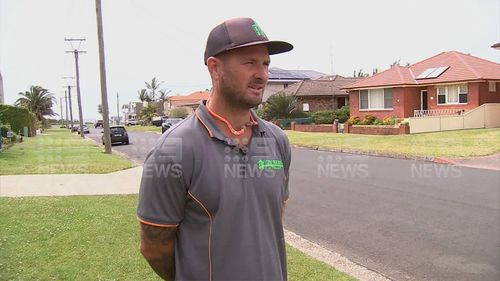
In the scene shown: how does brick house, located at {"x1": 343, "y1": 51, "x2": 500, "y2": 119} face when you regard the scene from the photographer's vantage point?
facing the viewer and to the left of the viewer

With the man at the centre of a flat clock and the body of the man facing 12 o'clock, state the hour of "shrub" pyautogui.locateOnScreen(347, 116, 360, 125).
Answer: The shrub is roughly at 8 o'clock from the man.

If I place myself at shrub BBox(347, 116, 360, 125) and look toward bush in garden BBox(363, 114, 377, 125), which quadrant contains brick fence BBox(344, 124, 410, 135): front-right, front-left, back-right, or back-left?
front-right

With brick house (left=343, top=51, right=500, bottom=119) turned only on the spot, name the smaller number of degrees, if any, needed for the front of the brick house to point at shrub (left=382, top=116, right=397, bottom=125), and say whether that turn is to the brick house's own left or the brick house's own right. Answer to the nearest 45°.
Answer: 0° — it already faces it

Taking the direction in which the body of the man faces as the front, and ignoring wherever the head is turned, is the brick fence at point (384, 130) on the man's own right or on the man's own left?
on the man's own left

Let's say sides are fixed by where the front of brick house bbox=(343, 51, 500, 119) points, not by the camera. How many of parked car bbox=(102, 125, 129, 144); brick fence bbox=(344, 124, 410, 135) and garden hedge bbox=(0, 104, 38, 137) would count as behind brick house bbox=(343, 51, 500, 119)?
0

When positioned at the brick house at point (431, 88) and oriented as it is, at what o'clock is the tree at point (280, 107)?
The tree is roughly at 2 o'clock from the brick house.

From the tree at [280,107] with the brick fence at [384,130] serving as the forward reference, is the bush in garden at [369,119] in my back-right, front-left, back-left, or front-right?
front-left

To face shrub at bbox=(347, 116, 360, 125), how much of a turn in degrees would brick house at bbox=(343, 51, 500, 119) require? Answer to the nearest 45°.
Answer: approximately 45° to its right

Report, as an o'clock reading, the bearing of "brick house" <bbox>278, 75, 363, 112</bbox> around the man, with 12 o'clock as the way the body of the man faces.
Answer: The brick house is roughly at 8 o'clock from the man.

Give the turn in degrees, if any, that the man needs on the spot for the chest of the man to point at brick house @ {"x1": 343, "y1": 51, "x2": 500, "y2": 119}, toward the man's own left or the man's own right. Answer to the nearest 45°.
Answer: approximately 90° to the man's own left

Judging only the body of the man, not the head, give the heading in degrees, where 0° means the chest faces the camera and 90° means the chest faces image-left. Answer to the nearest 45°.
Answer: approximately 315°

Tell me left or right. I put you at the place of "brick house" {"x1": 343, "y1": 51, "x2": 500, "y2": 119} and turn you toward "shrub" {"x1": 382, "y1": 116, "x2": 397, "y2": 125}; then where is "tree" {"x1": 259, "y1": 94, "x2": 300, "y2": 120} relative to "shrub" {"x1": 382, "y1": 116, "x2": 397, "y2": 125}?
right

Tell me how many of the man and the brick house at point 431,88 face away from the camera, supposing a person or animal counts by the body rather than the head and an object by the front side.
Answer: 0

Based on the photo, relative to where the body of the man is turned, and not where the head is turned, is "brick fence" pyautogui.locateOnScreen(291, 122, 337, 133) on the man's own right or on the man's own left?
on the man's own left

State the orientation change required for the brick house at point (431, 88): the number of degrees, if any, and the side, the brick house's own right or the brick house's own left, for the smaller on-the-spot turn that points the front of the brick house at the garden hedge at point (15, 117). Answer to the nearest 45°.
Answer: approximately 45° to the brick house's own right
